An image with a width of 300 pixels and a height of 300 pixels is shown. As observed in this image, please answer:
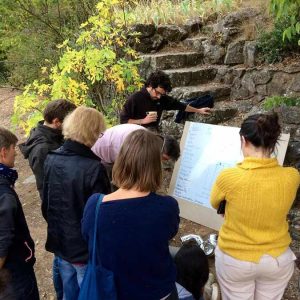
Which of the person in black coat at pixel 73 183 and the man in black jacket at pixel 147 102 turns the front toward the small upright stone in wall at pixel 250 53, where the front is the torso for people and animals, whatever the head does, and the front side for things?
the person in black coat

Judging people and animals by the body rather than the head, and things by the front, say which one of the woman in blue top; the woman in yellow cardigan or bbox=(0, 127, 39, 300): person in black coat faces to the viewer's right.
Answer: the person in black coat

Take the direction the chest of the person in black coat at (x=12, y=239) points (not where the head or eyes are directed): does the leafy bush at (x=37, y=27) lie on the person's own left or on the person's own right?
on the person's own left

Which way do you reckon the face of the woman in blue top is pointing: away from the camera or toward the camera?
away from the camera

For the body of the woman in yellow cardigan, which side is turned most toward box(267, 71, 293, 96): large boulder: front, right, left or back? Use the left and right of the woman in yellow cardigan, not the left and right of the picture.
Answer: front

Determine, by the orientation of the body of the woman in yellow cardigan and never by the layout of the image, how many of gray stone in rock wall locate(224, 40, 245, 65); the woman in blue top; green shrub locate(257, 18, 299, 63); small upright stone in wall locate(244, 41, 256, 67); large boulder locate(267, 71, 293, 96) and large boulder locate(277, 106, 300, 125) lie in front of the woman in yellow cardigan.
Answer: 5

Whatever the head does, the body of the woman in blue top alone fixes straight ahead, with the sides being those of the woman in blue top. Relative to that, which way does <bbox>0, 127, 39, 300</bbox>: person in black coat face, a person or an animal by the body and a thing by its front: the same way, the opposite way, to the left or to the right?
to the right

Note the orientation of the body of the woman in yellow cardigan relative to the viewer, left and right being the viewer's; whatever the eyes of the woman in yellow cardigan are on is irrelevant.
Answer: facing away from the viewer

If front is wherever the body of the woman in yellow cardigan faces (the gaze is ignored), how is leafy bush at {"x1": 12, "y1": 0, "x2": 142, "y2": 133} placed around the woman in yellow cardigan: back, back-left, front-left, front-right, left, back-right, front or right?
front-left

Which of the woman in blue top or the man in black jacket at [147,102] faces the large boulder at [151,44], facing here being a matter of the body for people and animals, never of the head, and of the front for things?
the woman in blue top

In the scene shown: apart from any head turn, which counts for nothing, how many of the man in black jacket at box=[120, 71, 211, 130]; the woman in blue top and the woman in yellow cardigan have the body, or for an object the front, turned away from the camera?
2

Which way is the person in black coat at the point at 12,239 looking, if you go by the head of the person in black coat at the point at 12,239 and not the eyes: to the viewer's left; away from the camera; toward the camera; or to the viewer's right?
to the viewer's right

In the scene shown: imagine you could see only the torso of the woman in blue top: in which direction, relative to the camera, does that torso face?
away from the camera

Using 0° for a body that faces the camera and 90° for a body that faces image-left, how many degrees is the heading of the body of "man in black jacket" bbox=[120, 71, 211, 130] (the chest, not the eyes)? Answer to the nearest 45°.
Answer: approximately 315°

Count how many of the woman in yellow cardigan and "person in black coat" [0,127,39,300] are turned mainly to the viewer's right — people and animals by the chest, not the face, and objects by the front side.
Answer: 1

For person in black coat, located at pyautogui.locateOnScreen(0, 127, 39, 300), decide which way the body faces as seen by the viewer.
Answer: to the viewer's right

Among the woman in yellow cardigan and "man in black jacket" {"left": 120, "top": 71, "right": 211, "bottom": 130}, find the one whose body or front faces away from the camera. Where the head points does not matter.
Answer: the woman in yellow cardigan

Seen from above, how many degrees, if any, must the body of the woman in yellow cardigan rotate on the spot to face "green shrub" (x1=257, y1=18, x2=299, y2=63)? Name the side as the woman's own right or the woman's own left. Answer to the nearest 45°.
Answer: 0° — they already face it

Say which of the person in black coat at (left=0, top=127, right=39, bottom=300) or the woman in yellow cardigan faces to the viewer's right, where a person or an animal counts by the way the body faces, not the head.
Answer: the person in black coat
